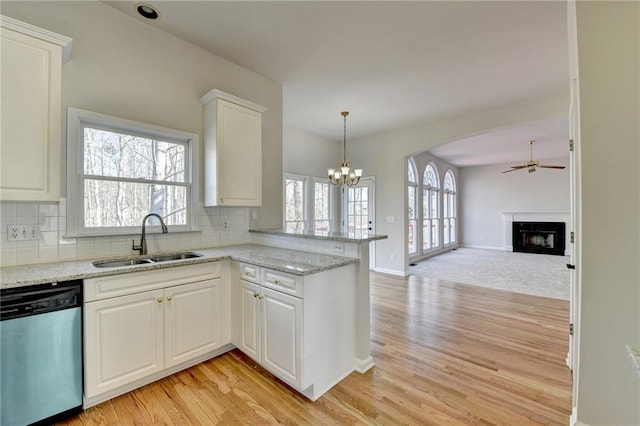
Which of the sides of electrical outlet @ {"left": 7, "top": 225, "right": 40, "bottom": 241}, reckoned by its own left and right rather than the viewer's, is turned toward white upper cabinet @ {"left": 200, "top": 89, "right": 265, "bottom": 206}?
left

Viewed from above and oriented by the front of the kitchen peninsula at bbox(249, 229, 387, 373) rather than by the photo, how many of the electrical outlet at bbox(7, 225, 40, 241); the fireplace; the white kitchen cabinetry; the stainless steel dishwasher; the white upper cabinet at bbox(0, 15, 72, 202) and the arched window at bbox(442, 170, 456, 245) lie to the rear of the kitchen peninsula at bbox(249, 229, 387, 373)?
2

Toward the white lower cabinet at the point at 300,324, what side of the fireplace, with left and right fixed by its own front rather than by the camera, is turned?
front

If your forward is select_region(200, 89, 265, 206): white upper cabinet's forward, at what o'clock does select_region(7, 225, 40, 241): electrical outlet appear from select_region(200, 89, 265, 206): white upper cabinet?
The electrical outlet is roughly at 4 o'clock from the white upper cabinet.

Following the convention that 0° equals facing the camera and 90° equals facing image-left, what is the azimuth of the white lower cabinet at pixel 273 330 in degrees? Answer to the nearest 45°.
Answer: approximately 45°

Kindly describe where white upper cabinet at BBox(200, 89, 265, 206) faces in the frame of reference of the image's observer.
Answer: facing the viewer and to the right of the viewer

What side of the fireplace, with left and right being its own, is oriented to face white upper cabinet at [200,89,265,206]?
front

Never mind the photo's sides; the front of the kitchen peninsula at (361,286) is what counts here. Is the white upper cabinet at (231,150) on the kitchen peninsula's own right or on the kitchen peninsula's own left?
on the kitchen peninsula's own right

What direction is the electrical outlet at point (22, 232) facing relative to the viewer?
toward the camera

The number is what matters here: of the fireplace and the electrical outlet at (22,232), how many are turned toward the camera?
2
